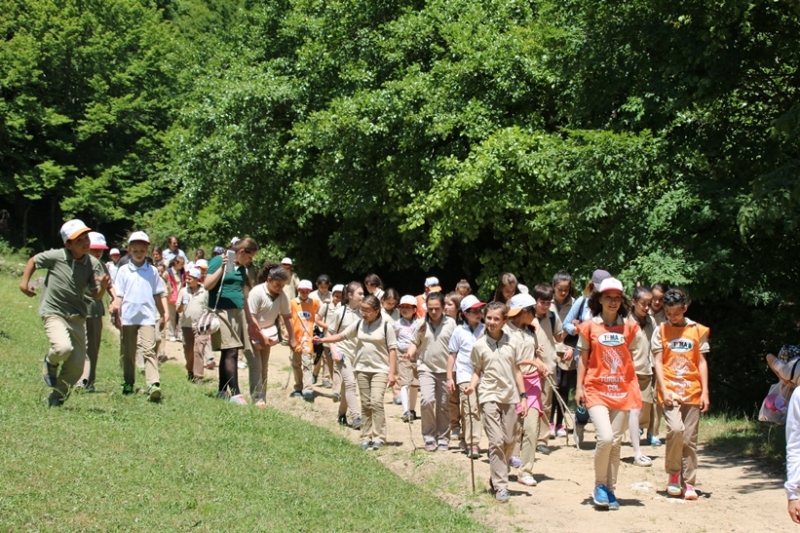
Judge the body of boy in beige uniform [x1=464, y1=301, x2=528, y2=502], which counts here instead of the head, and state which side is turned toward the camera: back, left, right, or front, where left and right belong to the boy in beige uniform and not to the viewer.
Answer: front

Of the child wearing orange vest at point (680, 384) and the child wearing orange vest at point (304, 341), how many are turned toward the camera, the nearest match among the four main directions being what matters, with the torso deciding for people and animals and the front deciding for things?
2

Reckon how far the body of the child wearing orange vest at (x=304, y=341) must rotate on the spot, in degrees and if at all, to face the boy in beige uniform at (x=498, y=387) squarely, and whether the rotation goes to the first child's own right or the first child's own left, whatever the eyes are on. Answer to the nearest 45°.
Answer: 0° — they already face them

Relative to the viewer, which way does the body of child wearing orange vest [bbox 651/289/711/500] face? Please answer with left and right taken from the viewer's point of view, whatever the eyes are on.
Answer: facing the viewer

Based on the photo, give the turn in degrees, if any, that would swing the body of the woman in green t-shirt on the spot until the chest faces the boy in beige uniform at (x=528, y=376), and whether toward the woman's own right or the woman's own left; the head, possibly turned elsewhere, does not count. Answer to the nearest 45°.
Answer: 0° — they already face them

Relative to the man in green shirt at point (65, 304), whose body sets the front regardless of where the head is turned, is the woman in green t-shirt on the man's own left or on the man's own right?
on the man's own left

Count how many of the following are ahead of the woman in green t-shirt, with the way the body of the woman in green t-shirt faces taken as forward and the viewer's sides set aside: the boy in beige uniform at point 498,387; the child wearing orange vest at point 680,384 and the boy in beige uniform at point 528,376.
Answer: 3

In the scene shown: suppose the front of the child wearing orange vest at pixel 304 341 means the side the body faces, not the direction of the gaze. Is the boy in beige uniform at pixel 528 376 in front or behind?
in front

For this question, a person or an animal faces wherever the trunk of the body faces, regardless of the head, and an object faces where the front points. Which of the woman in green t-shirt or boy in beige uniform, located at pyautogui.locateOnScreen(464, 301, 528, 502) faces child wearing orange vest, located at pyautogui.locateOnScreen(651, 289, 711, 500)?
the woman in green t-shirt

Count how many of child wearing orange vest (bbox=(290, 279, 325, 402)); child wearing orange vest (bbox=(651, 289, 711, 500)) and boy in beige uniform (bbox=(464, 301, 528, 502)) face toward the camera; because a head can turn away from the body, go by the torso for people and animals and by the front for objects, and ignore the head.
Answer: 3
